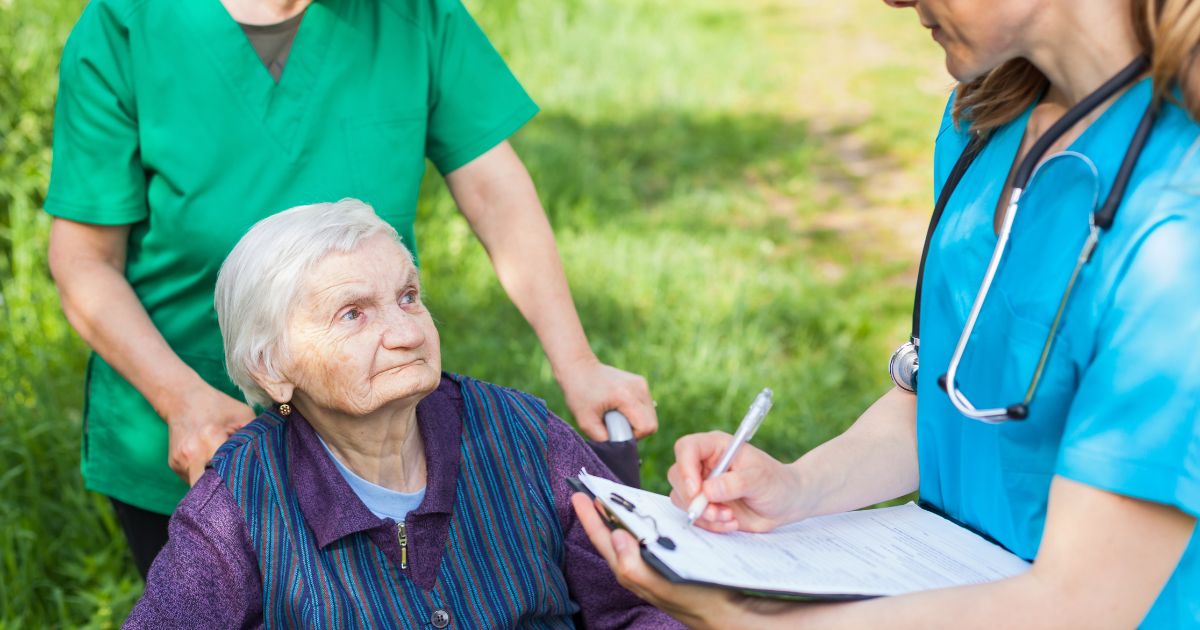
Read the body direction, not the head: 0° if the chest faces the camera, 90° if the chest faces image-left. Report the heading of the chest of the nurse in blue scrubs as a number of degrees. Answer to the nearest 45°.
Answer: approximately 45°

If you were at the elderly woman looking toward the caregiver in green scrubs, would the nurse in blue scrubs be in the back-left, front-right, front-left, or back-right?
back-right

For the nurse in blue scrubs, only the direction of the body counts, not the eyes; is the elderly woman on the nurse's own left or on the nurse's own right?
on the nurse's own right

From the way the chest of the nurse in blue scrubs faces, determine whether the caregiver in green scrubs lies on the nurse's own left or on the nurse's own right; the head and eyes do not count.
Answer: on the nurse's own right

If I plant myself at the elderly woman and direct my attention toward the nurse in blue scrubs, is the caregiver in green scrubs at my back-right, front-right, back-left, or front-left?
back-left
